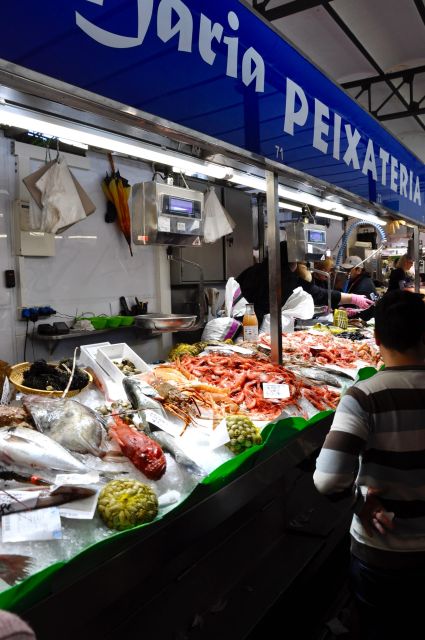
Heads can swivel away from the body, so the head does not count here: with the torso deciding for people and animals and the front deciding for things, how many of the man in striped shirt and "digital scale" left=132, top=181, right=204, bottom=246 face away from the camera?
1

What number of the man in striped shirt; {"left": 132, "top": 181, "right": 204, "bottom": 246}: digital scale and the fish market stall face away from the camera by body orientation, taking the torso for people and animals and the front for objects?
1

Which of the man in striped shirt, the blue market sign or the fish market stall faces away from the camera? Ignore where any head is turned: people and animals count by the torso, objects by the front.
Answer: the man in striped shirt

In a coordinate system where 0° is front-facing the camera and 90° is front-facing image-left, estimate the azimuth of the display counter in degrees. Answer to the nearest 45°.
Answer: approximately 315°

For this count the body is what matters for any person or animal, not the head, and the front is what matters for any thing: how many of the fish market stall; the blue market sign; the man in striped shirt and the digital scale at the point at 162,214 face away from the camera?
1

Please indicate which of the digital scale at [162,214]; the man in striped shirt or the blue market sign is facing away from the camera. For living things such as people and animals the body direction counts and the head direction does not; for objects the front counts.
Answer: the man in striped shirt

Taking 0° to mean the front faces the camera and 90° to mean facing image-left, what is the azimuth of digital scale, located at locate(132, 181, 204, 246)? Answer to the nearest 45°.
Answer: approximately 315°

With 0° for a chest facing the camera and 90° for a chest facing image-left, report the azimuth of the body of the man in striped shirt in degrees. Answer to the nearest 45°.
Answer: approximately 180°

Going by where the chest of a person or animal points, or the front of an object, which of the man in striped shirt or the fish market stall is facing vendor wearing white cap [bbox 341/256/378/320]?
the man in striped shirt

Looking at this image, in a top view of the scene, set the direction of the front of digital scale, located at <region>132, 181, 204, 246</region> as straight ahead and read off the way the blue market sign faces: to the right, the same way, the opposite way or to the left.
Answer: the same way

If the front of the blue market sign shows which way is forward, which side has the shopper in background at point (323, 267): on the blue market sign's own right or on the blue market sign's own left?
on the blue market sign's own left

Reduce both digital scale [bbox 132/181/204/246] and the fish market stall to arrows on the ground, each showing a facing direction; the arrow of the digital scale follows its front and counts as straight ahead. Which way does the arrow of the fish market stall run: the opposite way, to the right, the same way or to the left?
the same way

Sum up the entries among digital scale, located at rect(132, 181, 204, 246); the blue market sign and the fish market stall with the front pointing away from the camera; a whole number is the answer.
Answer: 0
